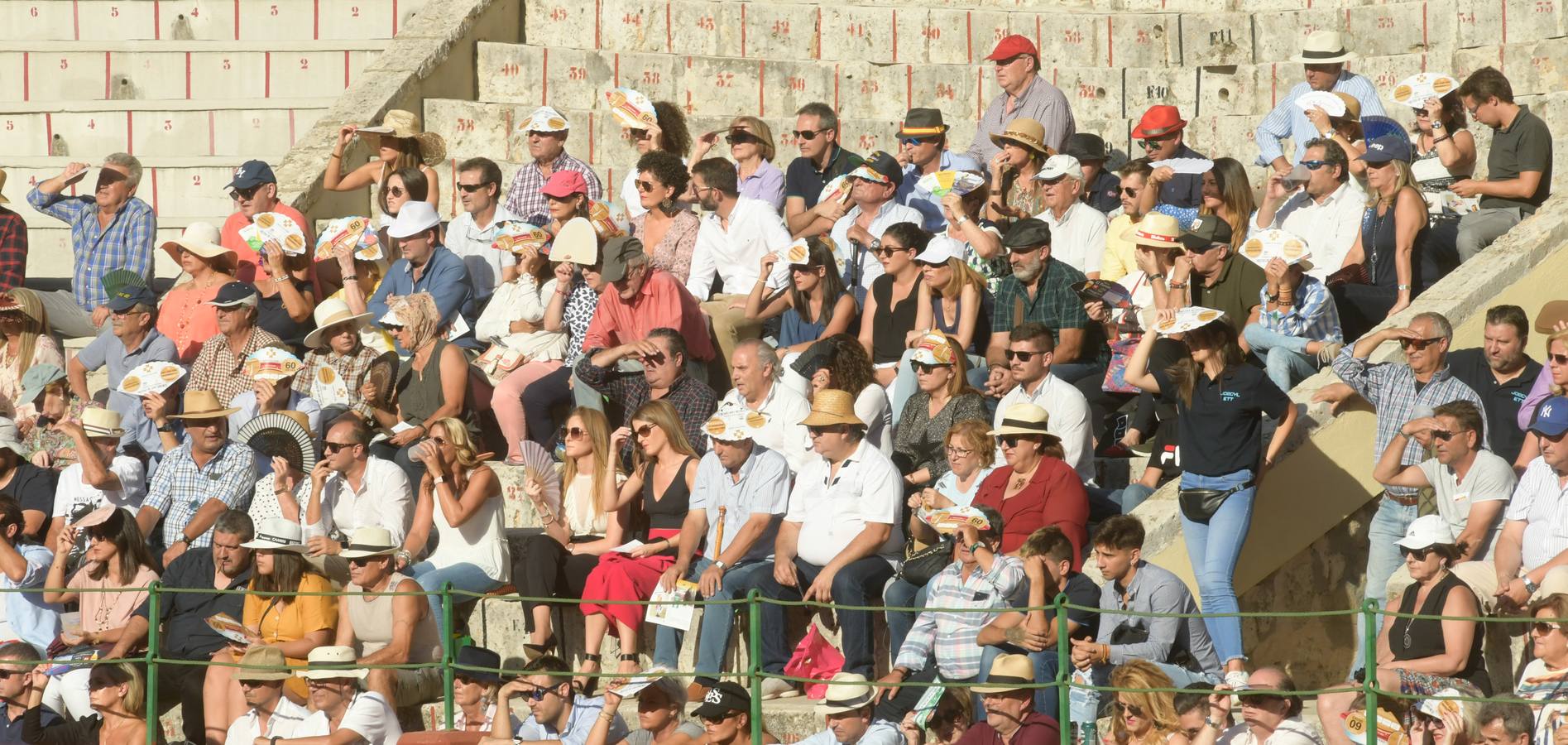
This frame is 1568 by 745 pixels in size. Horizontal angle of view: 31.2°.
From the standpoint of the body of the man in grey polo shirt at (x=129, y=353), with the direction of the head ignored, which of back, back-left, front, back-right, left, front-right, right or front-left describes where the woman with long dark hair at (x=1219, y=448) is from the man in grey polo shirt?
left

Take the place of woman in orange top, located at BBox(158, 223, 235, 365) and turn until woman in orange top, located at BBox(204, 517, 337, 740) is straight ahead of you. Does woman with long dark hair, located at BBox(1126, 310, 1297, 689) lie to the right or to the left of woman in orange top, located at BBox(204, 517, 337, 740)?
left

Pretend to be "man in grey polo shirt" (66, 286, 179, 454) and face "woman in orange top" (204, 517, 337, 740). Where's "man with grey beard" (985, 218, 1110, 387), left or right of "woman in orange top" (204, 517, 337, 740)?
left

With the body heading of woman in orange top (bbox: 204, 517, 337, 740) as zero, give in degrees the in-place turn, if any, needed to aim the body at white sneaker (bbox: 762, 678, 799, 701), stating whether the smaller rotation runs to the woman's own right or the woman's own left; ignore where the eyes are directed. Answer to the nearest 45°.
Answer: approximately 135° to the woman's own left

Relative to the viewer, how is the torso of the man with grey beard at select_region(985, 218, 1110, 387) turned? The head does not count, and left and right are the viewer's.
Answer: facing the viewer and to the left of the viewer

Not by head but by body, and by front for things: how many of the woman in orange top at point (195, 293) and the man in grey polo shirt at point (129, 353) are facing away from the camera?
0

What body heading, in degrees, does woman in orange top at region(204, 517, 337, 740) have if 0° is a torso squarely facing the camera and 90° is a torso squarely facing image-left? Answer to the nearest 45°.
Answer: approximately 45°

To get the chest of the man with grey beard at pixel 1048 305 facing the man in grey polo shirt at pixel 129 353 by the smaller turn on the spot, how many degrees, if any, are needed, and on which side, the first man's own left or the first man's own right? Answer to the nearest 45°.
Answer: approximately 45° to the first man's own right

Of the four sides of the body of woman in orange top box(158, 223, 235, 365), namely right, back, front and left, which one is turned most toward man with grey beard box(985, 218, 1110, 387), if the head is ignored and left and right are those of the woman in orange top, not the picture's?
left

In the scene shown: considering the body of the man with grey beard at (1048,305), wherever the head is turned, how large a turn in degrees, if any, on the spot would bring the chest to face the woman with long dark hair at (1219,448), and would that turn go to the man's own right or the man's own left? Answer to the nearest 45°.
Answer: approximately 90° to the man's own left
